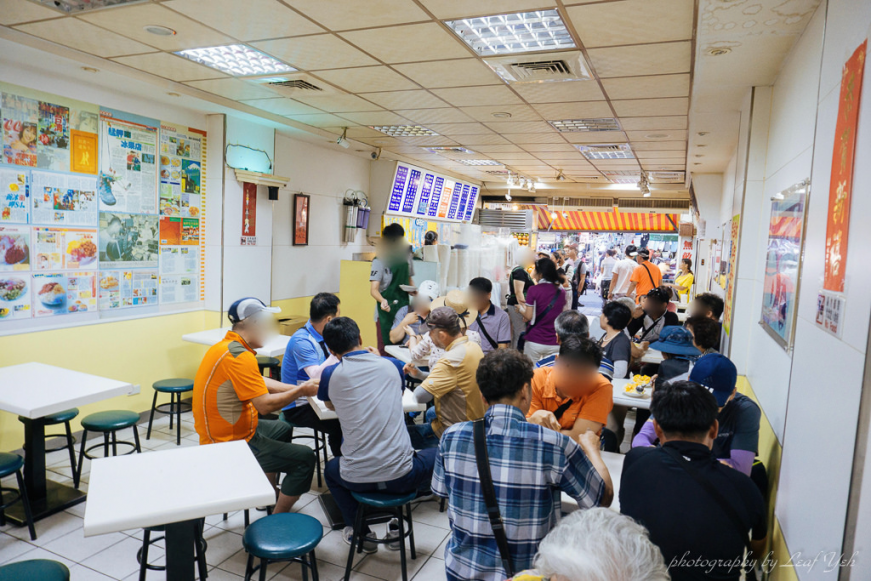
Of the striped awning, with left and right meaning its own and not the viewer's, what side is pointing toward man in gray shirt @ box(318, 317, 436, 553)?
front

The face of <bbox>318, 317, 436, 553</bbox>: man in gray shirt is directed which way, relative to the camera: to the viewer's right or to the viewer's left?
to the viewer's left

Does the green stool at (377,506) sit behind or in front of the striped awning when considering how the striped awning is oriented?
in front

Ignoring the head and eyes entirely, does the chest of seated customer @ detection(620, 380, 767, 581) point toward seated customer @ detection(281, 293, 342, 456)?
no

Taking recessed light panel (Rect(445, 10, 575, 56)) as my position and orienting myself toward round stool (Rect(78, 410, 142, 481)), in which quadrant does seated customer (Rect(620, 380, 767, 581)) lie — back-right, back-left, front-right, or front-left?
back-left

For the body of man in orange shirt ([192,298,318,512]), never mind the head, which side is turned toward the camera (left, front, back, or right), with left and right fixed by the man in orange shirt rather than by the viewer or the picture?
right

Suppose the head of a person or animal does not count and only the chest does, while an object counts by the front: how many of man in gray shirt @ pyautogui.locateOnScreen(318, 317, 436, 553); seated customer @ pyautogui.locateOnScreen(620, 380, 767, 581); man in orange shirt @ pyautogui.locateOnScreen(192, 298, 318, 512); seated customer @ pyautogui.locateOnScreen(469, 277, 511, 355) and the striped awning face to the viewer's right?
1

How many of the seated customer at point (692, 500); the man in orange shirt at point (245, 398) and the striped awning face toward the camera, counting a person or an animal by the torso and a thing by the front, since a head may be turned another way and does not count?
1

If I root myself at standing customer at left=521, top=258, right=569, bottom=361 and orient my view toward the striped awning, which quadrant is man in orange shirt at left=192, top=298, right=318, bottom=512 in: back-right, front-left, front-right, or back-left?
back-left

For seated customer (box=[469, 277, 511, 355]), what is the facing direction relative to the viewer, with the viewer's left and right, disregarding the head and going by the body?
facing the viewer and to the left of the viewer

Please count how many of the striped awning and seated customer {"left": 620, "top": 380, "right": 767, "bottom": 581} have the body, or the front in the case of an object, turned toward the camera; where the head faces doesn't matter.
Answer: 1

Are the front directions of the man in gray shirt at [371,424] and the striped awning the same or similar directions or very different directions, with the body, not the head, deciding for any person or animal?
very different directions

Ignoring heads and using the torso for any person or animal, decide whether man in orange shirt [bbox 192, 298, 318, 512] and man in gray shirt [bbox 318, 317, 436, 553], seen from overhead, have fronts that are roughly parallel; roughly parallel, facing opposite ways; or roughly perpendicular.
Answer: roughly perpendicular

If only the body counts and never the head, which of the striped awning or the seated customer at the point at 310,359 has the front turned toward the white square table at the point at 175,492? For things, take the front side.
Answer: the striped awning

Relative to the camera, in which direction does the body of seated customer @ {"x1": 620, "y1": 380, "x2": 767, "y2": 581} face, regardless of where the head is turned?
away from the camera

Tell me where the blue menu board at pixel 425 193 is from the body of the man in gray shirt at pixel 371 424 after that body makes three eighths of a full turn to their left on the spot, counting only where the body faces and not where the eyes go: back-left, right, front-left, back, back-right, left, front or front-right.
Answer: back-right

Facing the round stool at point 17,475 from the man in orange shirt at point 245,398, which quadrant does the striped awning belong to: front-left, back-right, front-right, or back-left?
back-right

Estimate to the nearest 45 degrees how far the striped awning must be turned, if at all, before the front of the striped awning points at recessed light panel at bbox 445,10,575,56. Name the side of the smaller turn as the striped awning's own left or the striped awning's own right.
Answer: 0° — it already faces it
